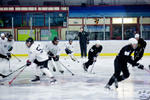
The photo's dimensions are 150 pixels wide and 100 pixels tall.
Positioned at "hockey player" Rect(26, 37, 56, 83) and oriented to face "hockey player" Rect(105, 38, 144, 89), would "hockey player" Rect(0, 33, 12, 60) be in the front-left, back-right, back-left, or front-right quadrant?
back-left

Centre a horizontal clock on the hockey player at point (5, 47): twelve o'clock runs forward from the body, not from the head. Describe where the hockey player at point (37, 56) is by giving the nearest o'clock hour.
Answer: the hockey player at point (37, 56) is roughly at 1 o'clock from the hockey player at point (5, 47).

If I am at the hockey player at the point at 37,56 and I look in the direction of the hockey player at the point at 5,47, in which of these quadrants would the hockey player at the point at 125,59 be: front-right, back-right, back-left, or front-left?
back-right

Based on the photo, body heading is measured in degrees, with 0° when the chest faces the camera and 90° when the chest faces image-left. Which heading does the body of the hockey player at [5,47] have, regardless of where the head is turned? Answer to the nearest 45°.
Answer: approximately 315°
